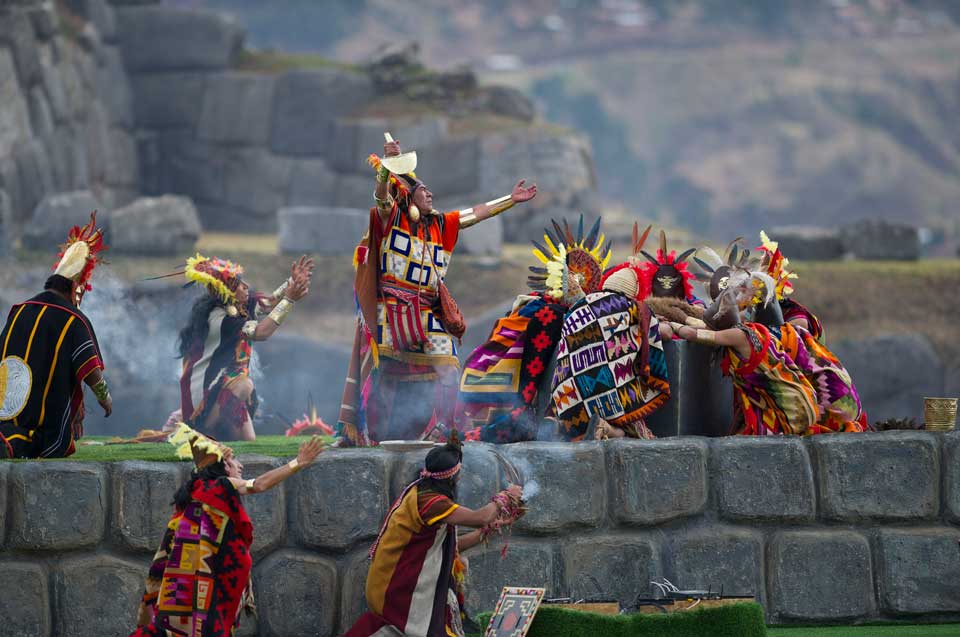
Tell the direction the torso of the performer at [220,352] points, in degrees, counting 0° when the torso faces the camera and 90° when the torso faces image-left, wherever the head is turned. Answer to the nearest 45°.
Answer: approximately 270°

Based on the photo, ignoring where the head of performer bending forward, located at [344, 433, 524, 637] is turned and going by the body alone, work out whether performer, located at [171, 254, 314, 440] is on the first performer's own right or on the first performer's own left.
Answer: on the first performer's own left

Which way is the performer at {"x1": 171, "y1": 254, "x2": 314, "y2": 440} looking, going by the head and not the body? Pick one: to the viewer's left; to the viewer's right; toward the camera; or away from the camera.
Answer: to the viewer's right

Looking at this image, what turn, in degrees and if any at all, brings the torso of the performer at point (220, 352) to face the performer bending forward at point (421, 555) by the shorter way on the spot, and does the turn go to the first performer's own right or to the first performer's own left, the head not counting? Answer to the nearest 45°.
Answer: approximately 90° to the first performer's own right

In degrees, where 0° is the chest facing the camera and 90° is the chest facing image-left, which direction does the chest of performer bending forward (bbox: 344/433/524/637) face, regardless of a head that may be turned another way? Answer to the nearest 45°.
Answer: approximately 270°
